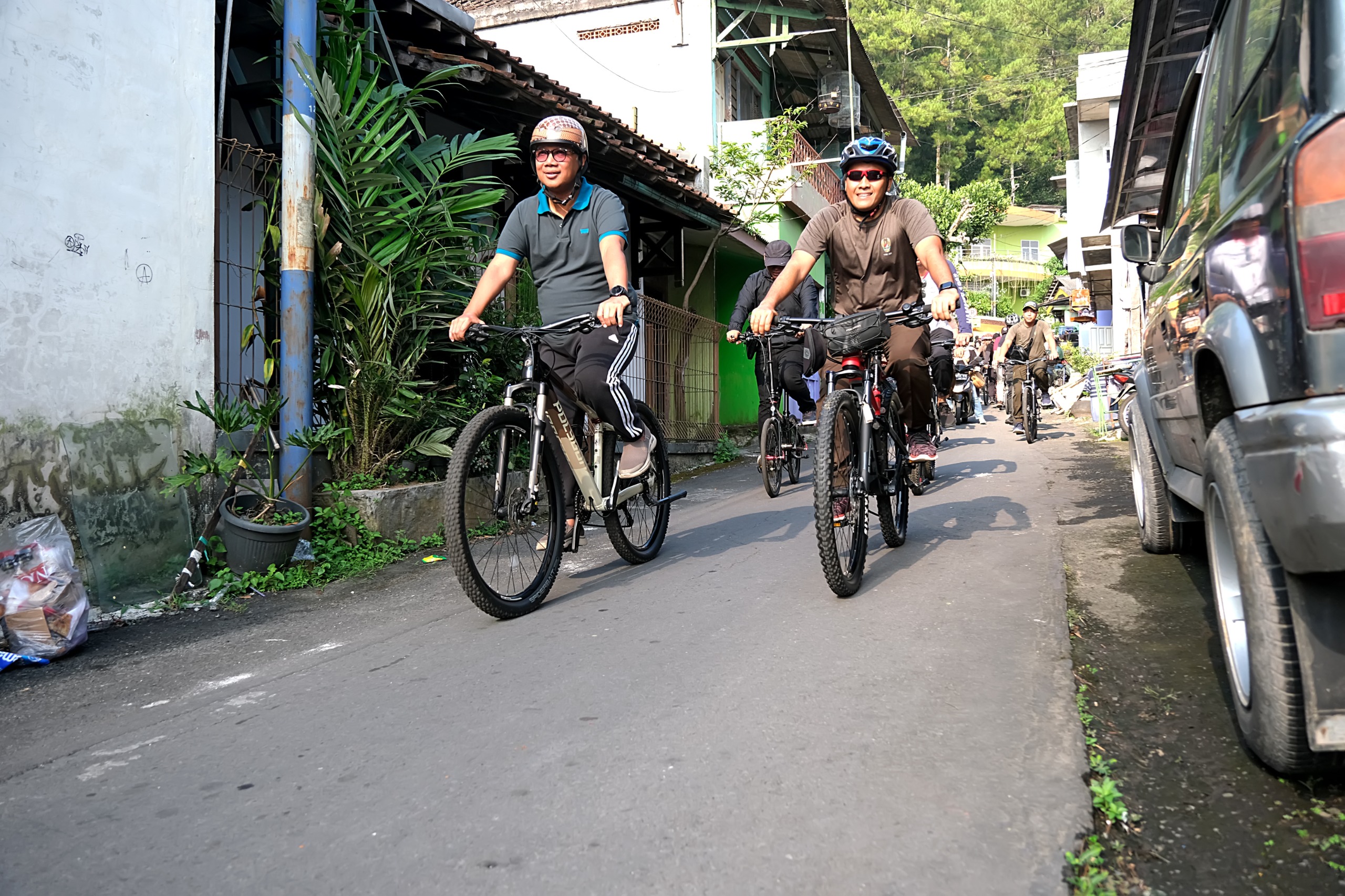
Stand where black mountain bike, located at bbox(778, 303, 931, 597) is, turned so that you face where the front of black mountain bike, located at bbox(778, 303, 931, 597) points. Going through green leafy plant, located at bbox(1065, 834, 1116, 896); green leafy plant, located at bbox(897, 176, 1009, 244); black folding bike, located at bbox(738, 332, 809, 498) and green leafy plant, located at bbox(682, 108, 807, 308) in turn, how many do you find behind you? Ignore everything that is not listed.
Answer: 3

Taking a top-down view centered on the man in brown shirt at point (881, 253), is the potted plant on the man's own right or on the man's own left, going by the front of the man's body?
on the man's own right

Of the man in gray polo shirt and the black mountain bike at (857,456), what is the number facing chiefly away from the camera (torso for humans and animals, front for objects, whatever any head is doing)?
0

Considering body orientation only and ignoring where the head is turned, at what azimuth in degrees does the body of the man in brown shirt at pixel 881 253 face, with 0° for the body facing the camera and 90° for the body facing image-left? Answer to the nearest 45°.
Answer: approximately 0°

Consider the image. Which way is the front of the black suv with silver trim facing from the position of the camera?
facing away from the viewer

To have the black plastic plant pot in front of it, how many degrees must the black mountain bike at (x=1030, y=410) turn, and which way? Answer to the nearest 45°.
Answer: approximately 45° to its right

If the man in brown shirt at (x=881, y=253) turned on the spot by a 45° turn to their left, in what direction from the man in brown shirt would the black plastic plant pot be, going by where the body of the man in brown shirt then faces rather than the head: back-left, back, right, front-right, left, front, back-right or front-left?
back-right

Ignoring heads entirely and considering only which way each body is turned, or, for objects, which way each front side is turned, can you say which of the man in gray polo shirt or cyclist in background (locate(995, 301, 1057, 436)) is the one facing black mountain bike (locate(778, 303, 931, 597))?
the cyclist in background

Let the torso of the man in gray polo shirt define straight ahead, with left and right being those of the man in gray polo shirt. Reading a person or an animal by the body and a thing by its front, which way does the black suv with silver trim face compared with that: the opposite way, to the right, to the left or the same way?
the opposite way

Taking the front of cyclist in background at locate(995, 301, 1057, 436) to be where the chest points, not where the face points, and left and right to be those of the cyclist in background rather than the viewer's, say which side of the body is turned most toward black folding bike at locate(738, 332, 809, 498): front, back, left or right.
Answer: front

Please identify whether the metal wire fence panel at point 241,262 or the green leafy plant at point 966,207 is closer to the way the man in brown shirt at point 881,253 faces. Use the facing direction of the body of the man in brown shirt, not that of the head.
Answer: the metal wire fence panel
